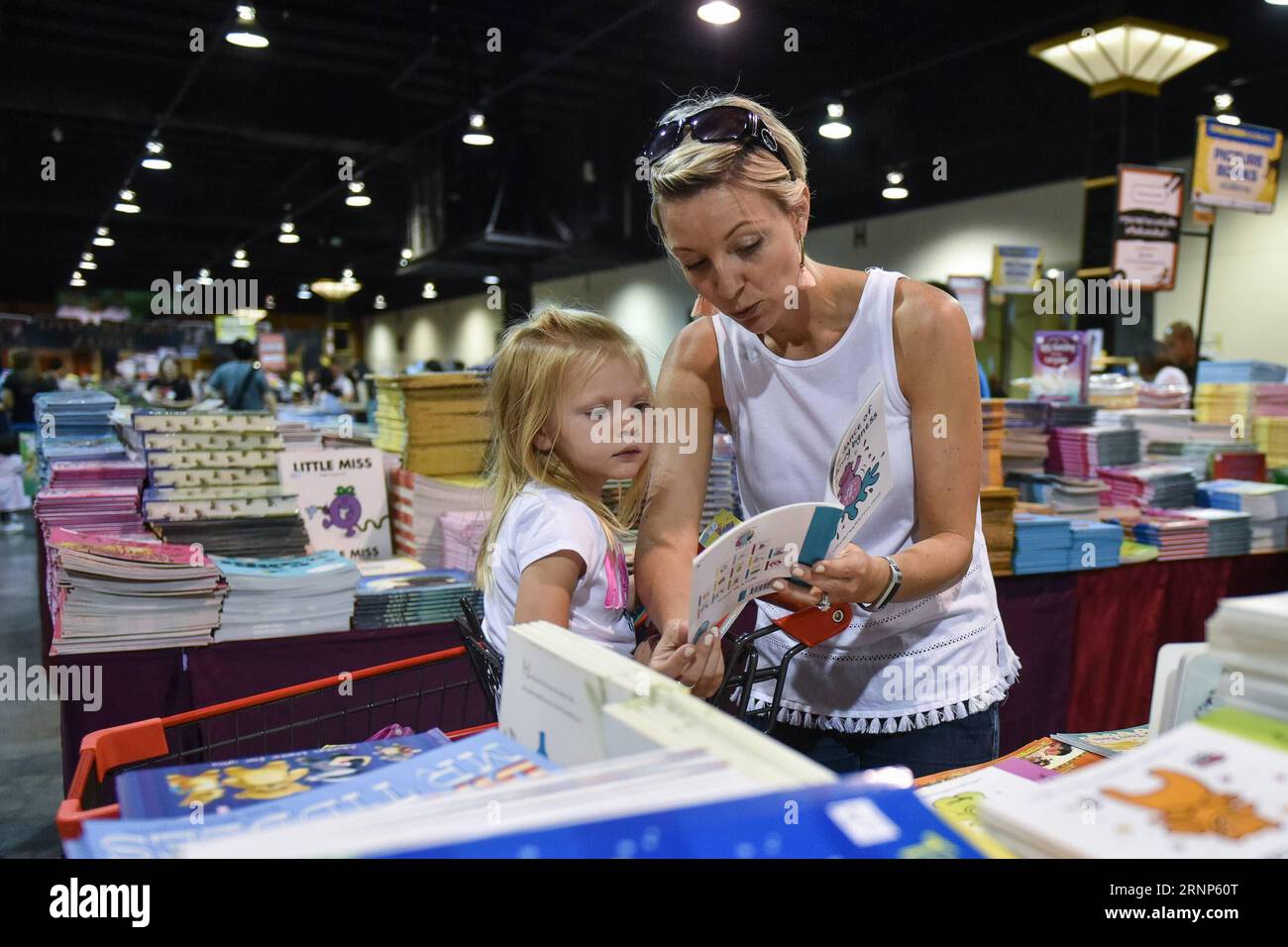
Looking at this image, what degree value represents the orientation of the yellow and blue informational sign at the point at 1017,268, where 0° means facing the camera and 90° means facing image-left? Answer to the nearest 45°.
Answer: approximately 0°

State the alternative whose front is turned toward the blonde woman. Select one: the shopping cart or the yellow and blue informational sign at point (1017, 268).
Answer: the yellow and blue informational sign

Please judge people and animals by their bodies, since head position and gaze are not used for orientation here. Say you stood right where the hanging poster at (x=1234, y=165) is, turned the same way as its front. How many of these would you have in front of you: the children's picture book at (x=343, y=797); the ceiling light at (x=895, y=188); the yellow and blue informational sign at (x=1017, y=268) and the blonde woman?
2

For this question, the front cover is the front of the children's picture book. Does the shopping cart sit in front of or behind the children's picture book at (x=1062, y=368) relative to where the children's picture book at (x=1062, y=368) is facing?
in front

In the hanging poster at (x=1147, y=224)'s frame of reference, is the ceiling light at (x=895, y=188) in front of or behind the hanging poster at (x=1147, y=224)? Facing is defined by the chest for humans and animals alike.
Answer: behind

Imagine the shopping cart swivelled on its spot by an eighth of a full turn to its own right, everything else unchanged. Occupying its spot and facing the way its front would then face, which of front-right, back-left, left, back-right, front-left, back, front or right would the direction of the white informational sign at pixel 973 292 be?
back-right

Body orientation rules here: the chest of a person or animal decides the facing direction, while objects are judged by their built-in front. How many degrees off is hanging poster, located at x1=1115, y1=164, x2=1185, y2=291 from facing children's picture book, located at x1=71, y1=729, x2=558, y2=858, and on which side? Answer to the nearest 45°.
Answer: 0° — it already faces it

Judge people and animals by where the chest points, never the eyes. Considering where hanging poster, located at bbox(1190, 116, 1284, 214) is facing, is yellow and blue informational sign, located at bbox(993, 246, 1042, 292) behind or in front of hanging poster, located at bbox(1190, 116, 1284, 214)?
behind

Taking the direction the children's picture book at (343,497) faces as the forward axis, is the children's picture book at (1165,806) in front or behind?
in front

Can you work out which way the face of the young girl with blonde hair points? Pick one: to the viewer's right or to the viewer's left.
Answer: to the viewer's right

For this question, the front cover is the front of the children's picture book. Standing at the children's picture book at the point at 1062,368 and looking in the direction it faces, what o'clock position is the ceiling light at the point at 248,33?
The ceiling light is roughly at 3 o'clock from the children's picture book.

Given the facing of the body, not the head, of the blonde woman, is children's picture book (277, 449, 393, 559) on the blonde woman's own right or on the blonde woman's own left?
on the blonde woman's own right

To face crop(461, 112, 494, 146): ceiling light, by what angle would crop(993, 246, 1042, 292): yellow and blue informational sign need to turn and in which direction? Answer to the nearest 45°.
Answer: approximately 45° to its right
